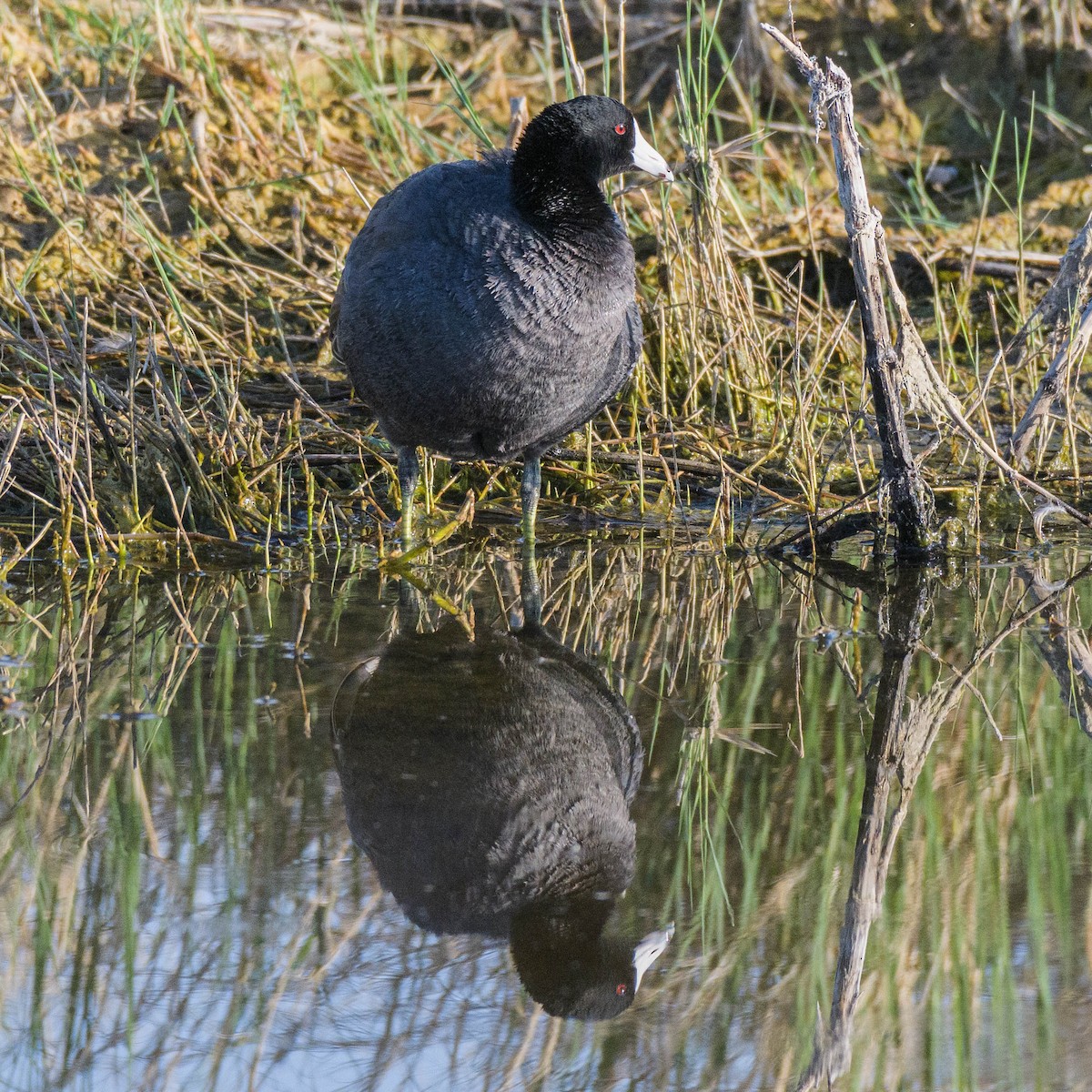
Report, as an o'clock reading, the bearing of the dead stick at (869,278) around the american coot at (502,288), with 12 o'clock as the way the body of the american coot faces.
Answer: The dead stick is roughly at 11 o'clock from the american coot.

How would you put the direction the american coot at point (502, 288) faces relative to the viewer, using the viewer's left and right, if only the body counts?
facing the viewer and to the right of the viewer
